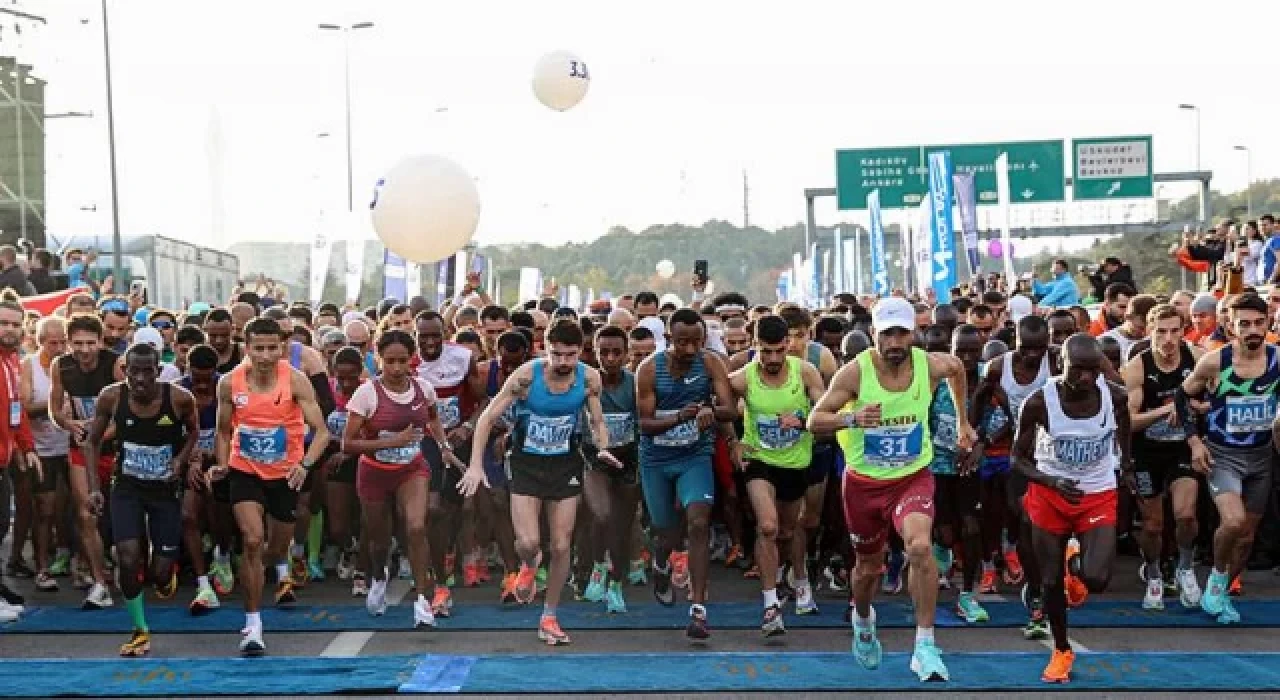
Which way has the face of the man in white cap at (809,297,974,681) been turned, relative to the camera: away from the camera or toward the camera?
toward the camera

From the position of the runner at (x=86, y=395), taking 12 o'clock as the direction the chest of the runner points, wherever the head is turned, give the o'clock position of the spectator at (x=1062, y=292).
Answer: The spectator is roughly at 8 o'clock from the runner.

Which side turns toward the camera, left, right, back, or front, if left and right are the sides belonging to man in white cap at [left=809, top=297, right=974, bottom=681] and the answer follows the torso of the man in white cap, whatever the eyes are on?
front

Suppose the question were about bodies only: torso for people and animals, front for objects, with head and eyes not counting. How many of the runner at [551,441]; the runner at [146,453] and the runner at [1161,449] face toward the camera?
3

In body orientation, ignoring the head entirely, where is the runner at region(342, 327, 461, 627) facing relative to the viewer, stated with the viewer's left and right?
facing the viewer

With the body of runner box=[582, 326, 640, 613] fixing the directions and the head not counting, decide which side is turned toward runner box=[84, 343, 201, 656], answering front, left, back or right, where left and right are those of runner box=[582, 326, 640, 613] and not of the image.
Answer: right

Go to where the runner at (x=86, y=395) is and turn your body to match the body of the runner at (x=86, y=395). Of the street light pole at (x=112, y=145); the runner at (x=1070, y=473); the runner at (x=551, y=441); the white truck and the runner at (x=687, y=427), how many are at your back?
2

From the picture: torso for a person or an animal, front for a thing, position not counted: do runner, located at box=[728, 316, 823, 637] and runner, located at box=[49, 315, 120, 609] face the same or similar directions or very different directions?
same or similar directions

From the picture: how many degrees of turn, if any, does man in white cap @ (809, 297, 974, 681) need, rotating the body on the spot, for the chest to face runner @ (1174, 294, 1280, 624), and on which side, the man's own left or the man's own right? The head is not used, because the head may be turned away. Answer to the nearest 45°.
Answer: approximately 135° to the man's own left

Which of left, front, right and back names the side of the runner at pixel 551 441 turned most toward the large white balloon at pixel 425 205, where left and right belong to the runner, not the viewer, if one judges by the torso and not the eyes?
back

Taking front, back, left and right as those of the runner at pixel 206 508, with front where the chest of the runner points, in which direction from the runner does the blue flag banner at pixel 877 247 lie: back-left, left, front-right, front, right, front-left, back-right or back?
back-left

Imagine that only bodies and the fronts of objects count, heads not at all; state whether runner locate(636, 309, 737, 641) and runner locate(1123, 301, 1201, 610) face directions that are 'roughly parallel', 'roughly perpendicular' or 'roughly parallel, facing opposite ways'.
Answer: roughly parallel

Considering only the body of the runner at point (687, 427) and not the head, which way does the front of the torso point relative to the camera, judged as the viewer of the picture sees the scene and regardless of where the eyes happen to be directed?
toward the camera

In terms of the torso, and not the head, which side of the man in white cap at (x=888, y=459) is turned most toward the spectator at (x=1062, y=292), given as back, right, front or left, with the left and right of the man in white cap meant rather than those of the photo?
back

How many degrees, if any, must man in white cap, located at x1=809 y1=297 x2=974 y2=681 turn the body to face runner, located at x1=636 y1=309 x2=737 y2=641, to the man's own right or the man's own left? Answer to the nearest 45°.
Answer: approximately 135° to the man's own right

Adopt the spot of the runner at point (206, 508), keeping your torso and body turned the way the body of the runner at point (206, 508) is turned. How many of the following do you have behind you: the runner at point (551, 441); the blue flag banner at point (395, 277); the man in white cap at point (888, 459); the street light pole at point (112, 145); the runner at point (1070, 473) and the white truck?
3

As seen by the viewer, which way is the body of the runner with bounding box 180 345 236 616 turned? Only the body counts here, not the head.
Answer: toward the camera

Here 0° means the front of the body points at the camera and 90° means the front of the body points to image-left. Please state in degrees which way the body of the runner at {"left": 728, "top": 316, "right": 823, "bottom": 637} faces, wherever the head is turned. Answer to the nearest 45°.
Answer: approximately 0°

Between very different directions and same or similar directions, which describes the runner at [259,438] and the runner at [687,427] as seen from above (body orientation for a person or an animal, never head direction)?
same or similar directions

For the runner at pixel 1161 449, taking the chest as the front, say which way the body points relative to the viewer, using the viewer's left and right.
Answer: facing the viewer
